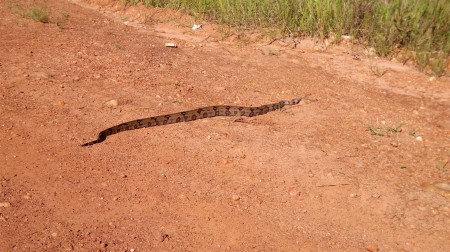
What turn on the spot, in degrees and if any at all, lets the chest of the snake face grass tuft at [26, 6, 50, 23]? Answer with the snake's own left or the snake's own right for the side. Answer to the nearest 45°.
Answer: approximately 135° to the snake's own left

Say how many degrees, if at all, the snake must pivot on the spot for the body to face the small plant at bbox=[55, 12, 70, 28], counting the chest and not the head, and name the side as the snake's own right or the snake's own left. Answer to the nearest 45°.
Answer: approximately 135° to the snake's own left

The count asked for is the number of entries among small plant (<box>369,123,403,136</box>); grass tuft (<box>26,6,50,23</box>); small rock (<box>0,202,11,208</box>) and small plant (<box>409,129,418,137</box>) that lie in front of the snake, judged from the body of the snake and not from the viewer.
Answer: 2

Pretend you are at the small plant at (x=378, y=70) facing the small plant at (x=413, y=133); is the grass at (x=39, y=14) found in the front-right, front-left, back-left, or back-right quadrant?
back-right

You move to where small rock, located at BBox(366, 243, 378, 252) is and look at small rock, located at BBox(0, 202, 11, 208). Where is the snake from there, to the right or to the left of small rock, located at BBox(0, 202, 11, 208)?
right

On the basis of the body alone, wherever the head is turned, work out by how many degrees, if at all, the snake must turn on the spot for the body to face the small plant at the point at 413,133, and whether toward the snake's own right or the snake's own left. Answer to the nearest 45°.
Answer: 0° — it already faces it

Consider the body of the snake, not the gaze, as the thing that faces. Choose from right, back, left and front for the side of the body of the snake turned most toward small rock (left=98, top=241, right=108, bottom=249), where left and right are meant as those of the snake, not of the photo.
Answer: right

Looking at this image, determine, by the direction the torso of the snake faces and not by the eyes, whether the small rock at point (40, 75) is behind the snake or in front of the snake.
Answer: behind

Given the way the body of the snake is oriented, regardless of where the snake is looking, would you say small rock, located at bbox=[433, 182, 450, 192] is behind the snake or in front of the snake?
in front

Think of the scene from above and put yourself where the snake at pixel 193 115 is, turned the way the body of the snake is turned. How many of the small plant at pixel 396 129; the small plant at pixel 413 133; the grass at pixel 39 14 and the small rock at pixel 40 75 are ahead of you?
2

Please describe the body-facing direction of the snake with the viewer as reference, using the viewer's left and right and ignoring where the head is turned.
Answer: facing to the right of the viewer

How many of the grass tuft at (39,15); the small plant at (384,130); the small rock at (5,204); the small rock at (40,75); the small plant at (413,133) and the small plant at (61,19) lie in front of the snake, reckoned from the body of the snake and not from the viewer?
2

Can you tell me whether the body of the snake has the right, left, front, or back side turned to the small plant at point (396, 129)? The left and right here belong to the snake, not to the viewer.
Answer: front

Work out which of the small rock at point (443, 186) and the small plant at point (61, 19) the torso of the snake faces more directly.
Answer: the small rock

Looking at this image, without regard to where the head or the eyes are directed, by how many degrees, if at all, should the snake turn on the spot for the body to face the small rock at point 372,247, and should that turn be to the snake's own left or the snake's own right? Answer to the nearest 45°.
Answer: approximately 45° to the snake's own right

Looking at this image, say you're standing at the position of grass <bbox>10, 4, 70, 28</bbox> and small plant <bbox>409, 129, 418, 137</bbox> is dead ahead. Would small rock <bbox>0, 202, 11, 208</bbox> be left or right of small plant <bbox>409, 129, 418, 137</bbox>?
right
